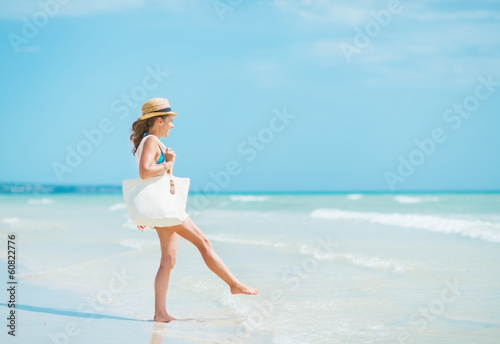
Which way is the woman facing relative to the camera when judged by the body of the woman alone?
to the viewer's right

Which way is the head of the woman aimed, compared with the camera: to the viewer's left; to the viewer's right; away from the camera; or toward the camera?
to the viewer's right
